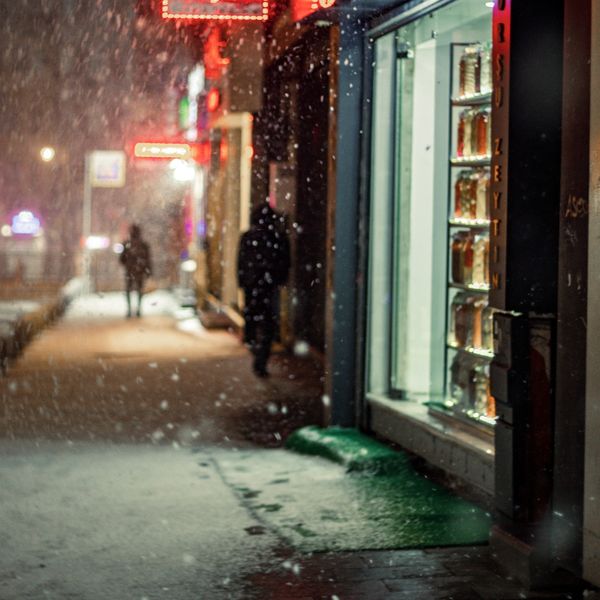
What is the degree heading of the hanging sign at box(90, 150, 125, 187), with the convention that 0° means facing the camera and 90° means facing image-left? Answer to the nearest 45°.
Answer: approximately 0°

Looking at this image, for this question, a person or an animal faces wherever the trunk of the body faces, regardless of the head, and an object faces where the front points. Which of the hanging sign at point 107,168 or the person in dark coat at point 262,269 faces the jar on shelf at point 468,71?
the hanging sign

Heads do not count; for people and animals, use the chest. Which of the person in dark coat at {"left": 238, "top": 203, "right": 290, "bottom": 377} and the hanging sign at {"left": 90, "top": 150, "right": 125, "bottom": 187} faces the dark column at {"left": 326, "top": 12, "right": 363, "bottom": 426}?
the hanging sign

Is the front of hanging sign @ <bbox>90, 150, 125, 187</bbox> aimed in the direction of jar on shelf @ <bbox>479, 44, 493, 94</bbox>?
yes

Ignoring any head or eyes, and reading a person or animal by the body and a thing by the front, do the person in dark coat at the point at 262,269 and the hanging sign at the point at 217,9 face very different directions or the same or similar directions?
very different directions

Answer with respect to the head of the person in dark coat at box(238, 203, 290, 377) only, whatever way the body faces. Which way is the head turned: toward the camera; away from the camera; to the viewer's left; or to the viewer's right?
away from the camera

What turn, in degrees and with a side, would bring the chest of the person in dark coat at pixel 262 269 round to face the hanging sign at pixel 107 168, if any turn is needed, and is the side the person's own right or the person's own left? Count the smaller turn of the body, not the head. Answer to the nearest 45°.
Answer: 0° — they already face it

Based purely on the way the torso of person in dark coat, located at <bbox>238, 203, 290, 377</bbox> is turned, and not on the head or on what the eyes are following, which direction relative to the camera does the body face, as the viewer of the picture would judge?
away from the camera

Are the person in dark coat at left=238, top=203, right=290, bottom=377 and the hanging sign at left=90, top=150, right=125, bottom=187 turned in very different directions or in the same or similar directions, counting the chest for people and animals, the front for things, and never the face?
very different directions

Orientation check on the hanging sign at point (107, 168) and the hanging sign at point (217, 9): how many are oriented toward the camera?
2

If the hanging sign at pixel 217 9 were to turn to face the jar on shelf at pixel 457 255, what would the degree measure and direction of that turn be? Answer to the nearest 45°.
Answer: approximately 45° to its left
